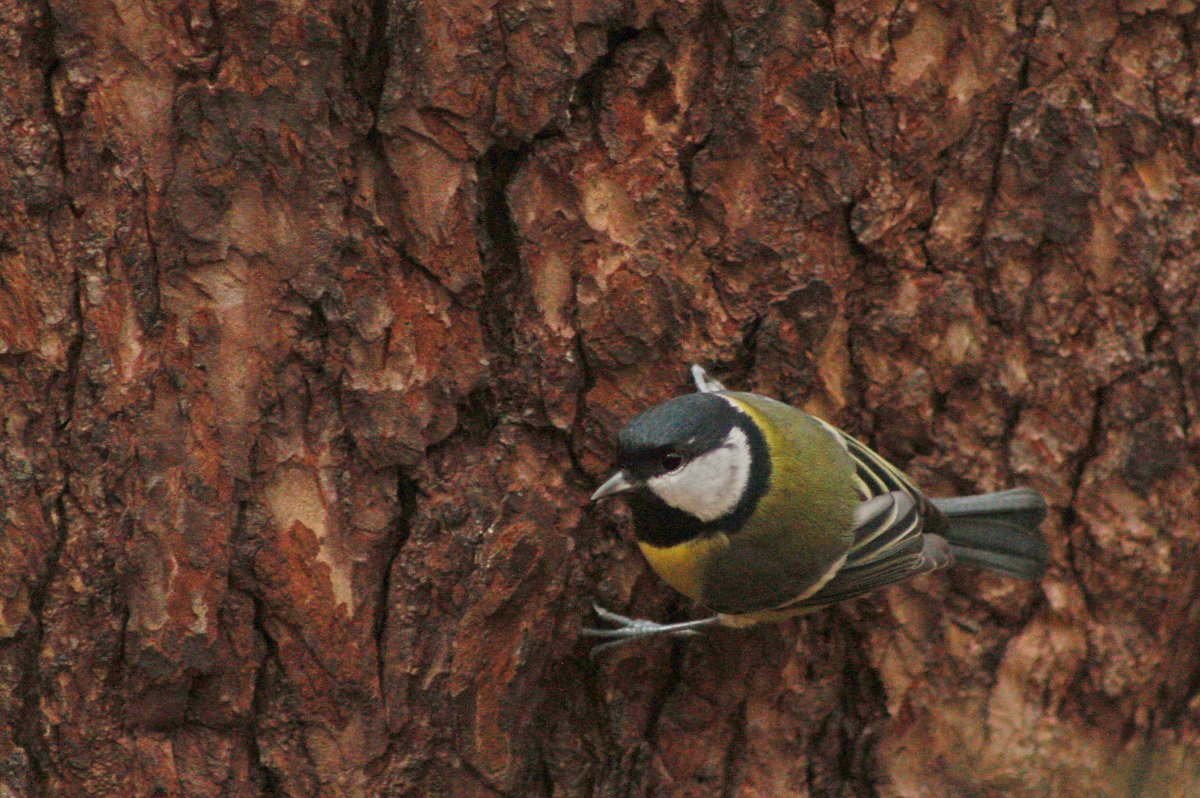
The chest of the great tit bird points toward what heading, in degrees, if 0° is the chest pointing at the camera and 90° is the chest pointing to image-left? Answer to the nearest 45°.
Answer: approximately 90°
